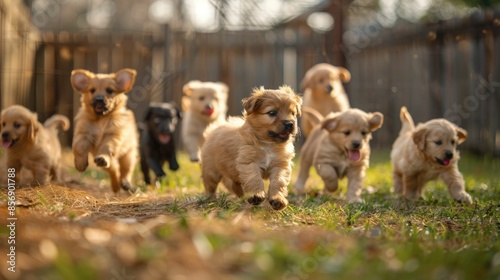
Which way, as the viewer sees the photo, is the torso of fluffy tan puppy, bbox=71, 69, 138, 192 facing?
toward the camera

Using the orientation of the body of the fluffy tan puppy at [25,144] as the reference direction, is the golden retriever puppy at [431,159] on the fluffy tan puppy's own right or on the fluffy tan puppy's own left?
on the fluffy tan puppy's own left

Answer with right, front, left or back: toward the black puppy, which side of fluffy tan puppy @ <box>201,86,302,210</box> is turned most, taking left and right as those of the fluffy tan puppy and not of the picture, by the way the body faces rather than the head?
back

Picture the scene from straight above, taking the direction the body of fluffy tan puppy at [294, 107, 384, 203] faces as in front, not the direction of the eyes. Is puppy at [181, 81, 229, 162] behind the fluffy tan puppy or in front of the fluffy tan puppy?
behind

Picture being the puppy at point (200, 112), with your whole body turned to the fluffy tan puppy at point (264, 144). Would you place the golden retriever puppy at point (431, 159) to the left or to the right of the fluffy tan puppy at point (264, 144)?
left

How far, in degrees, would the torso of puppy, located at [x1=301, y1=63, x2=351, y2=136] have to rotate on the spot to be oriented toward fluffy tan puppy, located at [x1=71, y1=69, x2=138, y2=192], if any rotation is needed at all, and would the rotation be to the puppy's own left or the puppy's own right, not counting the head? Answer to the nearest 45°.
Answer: approximately 45° to the puppy's own right

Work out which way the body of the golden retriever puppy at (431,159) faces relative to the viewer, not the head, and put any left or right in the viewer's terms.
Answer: facing the viewer and to the right of the viewer

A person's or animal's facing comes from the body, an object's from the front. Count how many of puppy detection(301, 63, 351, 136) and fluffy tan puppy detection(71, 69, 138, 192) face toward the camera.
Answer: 2

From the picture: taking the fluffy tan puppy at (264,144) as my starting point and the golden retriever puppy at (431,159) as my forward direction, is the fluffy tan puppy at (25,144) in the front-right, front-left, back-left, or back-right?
back-left

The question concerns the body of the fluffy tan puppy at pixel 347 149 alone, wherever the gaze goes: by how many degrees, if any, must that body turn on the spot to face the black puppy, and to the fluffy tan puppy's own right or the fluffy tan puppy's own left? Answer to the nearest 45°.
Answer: approximately 135° to the fluffy tan puppy's own right

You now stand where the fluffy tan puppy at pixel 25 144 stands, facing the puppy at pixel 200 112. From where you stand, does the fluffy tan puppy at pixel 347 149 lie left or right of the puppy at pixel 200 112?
right

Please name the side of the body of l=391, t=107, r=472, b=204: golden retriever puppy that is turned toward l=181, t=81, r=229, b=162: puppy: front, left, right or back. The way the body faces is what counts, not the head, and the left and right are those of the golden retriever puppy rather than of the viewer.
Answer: back

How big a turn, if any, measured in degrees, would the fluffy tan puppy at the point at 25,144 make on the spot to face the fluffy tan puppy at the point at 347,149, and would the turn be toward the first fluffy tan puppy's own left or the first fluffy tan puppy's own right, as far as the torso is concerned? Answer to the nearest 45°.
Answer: approximately 135° to the first fluffy tan puppy's own left

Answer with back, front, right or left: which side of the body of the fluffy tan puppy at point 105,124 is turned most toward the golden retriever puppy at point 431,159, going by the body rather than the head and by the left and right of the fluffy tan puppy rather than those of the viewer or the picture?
left

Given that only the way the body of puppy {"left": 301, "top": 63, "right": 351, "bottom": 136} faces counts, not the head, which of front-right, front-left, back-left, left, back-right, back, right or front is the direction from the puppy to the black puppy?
front-right
